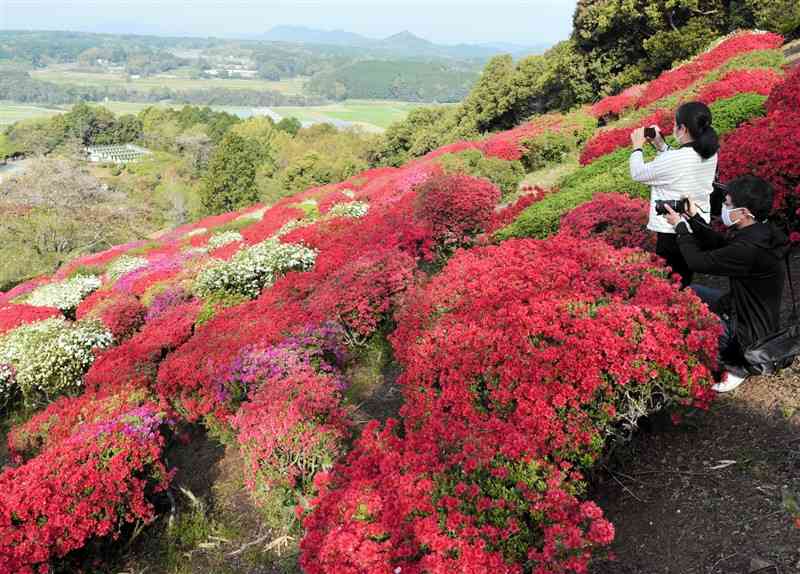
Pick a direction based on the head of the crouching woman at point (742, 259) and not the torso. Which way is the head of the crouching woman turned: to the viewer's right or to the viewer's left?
to the viewer's left

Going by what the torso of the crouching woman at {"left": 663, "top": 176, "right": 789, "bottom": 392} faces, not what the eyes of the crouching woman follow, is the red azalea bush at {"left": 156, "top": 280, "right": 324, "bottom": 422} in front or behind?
in front

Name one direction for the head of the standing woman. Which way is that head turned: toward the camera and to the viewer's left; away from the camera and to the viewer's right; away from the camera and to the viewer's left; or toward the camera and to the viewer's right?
away from the camera and to the viewer's left

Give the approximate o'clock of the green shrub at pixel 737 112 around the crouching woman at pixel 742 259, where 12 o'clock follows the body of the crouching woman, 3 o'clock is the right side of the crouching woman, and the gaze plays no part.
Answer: The green shrub is roughly at 3 o'clock from the crouching woman.

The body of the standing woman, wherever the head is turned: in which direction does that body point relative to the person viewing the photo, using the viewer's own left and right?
facing away from the viewer and to the left of the viewer

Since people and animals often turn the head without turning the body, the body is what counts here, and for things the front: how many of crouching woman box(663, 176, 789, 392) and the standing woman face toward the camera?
0

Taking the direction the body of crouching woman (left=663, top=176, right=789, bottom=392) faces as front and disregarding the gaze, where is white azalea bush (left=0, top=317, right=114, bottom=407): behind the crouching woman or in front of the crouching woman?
in front

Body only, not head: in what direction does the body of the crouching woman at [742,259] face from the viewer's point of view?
to the viewer's left

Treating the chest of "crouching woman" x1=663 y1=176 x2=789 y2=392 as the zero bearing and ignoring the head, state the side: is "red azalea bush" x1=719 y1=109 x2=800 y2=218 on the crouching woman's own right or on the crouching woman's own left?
on the crouching woman's own right

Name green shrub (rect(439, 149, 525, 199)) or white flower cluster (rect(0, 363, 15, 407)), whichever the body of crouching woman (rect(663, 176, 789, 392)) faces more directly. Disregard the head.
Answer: the white flower cluster

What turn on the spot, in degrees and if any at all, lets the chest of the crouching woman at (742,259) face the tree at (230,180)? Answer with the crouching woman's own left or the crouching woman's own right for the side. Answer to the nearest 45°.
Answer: approximately 45° to the crouching woman's own right
